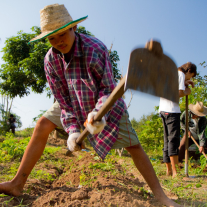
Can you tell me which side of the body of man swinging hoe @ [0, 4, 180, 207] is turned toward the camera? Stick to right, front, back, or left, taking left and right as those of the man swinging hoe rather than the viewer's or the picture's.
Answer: front

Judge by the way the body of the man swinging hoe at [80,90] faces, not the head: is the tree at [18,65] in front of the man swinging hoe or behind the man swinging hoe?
behind

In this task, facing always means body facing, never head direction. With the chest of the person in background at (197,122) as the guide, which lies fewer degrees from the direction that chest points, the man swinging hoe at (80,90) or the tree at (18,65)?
the man swinging hoe

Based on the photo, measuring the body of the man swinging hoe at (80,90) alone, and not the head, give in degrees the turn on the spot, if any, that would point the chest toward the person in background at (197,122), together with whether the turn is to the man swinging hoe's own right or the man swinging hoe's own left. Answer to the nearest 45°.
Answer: approximately 135° to the man swinging hoe's own left

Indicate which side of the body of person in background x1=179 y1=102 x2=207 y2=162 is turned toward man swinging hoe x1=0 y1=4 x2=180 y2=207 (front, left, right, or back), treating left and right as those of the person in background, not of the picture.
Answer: front
